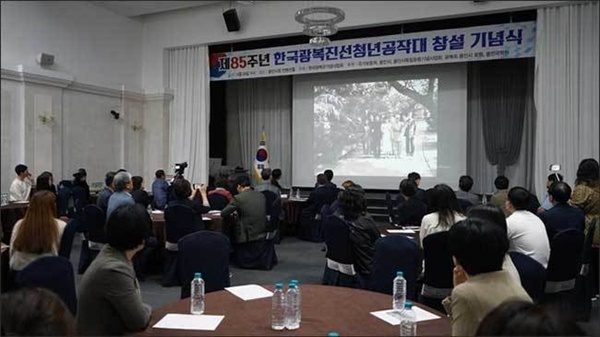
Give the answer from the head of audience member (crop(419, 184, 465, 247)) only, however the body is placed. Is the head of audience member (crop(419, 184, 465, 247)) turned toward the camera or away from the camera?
away from the camera

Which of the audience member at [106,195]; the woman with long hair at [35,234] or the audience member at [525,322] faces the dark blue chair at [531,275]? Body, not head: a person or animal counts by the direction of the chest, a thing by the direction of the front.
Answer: the audience member at [525,322]

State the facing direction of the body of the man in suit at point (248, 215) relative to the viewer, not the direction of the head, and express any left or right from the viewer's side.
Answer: facing away from the viewer and to the left of the viewer

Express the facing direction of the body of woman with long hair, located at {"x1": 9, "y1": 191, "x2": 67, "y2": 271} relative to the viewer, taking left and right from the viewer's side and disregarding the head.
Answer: facing away from the viewer

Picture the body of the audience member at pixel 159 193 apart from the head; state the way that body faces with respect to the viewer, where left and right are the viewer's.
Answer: facing away from the viewer and to the right of the viewer

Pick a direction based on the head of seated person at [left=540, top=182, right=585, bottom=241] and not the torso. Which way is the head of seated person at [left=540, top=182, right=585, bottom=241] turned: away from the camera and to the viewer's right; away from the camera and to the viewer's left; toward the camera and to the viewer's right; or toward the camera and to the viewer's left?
away from the camera and to the viewer's left

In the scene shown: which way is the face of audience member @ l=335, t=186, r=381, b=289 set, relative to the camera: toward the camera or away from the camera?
away from the camera

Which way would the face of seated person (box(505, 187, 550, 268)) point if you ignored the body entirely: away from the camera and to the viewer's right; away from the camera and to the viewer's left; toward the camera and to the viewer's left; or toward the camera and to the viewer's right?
away from the camera and to the viewer's left

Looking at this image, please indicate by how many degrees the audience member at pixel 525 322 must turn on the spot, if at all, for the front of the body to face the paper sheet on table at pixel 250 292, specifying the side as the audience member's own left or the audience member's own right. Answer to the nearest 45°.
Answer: approximately 45° to the audience member's own left
